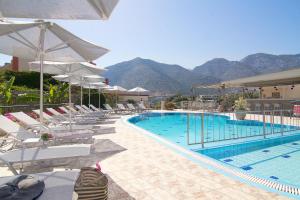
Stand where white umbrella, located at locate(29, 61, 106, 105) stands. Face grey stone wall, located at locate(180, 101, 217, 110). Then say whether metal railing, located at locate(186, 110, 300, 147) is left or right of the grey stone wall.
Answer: right

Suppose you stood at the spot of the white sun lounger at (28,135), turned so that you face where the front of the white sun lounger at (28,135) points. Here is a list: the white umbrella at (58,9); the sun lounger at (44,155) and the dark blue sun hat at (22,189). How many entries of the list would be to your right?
3

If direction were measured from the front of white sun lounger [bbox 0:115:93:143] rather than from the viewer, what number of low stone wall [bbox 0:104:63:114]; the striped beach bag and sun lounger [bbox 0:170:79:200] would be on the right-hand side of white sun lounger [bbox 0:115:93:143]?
2

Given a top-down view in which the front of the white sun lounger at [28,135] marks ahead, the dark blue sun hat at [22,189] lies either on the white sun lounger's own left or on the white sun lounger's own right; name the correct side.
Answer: on the white sun lounger's own right

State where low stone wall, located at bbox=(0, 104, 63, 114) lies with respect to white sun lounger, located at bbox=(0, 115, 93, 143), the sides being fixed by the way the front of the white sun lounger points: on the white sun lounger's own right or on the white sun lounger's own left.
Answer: on the white sun lounger's own left

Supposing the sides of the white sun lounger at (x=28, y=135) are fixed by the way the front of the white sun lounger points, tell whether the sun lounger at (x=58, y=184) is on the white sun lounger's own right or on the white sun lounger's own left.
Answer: on the white sun lounger's own right

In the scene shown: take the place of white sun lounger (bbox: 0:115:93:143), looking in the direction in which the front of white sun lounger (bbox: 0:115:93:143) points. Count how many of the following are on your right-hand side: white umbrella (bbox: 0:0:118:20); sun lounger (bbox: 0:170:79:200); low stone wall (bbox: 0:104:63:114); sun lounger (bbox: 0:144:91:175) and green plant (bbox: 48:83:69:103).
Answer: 3

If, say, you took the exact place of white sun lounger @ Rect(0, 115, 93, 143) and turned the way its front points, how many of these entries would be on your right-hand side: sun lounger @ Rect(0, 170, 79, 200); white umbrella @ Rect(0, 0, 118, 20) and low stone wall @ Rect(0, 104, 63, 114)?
2

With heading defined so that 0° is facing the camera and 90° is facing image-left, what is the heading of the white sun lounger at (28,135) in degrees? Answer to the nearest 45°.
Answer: approximately 270°

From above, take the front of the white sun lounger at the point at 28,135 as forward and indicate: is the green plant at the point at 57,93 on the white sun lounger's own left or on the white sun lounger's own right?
on the white sun lounger's own left
